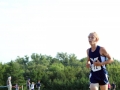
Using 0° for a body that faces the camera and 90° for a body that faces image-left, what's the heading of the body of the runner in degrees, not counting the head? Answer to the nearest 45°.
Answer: approximately 45°
